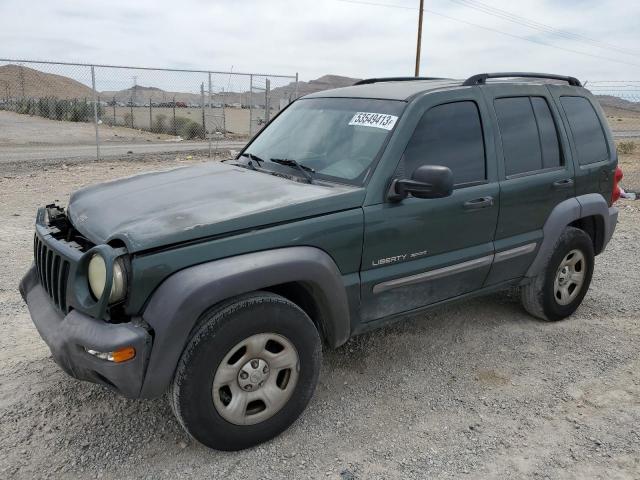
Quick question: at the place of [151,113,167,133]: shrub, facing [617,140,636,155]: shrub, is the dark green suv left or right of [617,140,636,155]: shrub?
right

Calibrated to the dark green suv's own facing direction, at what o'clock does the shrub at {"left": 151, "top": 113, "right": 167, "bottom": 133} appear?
The shrub is roughly at 4 o'clock from the dark green suv.

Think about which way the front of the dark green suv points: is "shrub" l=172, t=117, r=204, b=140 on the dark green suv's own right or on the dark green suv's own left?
on the dark green suv's own right

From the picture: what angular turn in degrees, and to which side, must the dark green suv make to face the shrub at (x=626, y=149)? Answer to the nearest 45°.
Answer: approximately 180°

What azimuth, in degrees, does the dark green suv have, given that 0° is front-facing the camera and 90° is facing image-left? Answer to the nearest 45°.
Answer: approximately 45°

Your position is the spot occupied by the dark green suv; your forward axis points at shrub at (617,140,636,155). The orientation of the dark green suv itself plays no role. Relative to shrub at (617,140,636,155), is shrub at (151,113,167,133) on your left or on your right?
left
